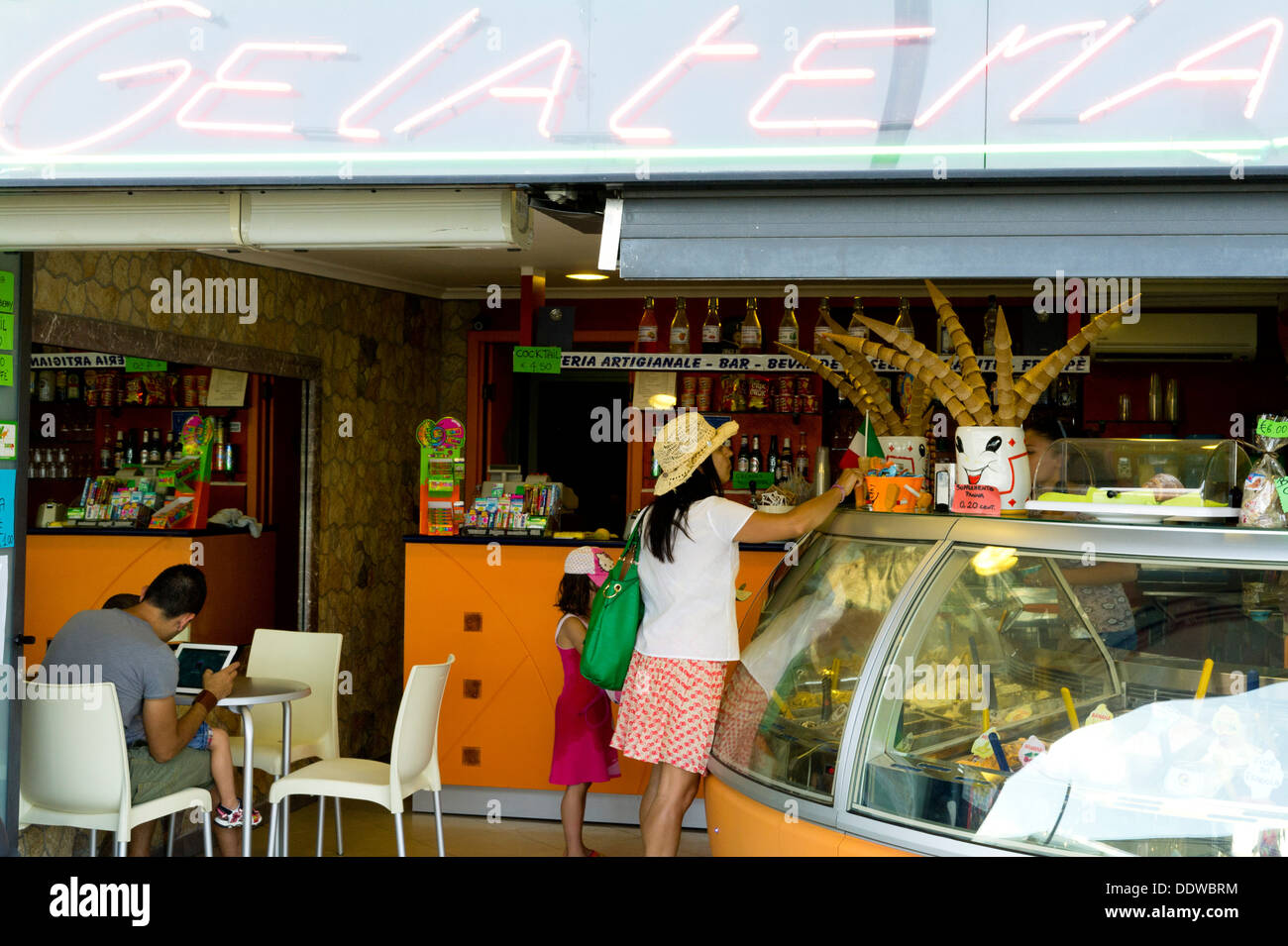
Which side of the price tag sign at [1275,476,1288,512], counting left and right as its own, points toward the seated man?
right

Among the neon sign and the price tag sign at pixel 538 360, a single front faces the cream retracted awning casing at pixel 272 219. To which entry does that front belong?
the price tag sign

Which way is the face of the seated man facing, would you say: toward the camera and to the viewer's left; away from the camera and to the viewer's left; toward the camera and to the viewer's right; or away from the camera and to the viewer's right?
away from the camera and to the viewer's right

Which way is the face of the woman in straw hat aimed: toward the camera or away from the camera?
away from the camera

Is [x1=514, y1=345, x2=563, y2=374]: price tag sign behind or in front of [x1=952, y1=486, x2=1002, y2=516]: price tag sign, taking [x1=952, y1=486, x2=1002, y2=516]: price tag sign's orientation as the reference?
behind
